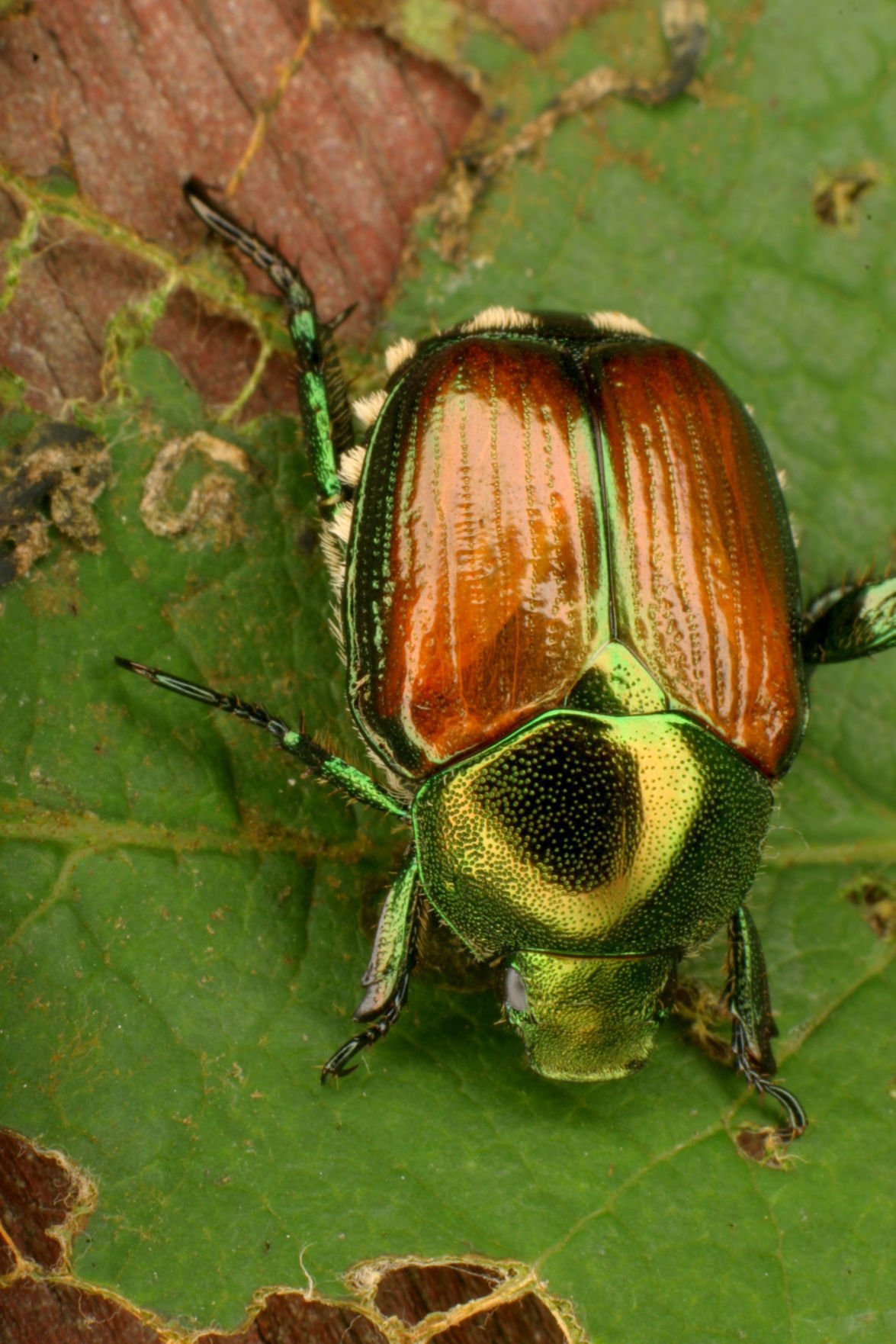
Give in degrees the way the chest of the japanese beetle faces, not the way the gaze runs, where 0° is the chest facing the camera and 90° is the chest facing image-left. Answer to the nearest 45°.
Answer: approximately 0°

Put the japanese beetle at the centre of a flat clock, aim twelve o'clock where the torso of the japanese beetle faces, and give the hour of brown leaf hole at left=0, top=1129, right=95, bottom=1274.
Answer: The brown leaf hole is roughly at 2 o'clock from the japanese beetle.

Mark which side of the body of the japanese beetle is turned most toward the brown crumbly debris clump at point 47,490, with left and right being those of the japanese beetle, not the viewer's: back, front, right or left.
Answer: right

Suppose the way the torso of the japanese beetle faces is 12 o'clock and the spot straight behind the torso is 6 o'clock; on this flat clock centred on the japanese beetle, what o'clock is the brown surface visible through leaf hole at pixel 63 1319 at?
The brown surface visible through leaf hole is roughly at 2 o'clock from the japanese beetle.

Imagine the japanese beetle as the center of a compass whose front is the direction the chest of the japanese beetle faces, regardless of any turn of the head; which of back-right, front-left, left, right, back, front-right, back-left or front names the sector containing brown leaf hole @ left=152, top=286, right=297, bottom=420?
back-right

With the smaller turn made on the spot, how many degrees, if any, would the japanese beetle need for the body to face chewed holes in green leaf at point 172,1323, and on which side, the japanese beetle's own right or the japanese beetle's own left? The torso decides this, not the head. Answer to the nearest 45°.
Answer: approximately 45° to the japanese beetle's own right
